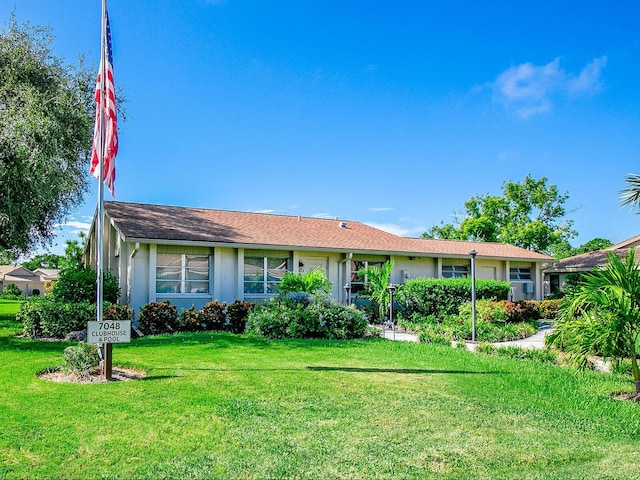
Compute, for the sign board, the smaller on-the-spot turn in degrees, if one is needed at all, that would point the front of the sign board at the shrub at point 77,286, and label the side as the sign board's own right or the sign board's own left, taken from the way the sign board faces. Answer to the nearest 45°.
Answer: approximately 180°

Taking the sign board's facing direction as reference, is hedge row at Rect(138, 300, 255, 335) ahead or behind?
behind

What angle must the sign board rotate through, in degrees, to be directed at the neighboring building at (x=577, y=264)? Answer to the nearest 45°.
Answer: approximately 135° to its left

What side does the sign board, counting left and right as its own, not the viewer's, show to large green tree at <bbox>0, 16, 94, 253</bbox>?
back

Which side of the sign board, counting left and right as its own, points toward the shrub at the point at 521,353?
left

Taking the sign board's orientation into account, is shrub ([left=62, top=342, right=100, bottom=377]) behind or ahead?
behind

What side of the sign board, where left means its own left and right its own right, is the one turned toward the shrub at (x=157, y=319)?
back

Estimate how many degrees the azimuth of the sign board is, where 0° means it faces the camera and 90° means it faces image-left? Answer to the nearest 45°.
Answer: approximately 0°

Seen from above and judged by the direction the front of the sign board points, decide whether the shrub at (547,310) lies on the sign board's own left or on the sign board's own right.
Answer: on the sign board's own left

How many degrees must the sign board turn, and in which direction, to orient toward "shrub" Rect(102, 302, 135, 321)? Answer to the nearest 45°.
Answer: approximately 180°
